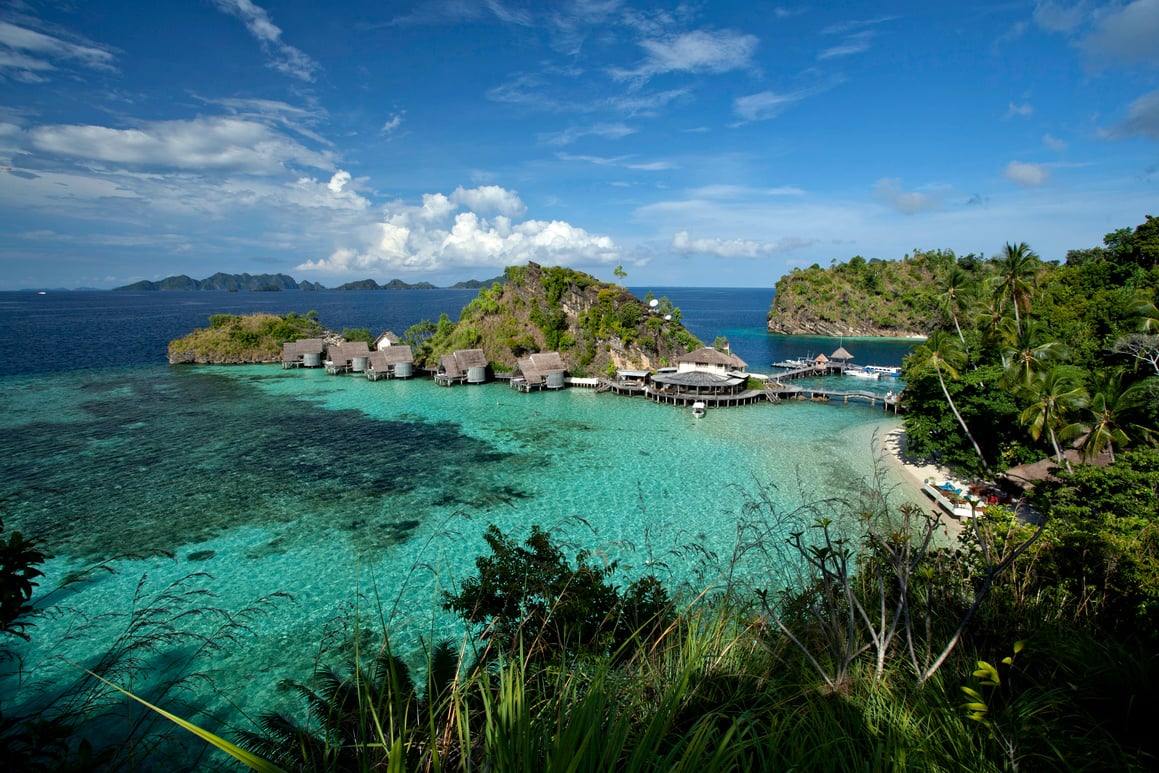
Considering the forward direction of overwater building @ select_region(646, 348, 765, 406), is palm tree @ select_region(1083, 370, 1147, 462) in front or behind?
in front

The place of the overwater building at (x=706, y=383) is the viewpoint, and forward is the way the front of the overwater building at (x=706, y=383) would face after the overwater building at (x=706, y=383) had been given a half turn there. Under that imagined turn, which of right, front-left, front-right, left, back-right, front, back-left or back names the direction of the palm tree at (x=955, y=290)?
back-right

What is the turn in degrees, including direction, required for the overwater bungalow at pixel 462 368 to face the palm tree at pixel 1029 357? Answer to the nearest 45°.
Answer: approximately 90° to its left

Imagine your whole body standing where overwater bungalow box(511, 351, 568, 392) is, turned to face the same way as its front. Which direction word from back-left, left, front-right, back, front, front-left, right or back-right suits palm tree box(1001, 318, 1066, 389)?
left

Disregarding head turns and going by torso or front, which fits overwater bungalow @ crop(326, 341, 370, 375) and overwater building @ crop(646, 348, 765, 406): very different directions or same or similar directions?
same or similar directions

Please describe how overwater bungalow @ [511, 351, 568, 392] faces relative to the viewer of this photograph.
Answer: facing the viewer and to the left of the viewer

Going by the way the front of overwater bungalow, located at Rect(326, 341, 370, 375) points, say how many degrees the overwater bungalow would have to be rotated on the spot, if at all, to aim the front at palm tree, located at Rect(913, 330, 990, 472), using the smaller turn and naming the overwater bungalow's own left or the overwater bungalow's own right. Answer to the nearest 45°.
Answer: approximately 90° to the overwater bungalow's own left

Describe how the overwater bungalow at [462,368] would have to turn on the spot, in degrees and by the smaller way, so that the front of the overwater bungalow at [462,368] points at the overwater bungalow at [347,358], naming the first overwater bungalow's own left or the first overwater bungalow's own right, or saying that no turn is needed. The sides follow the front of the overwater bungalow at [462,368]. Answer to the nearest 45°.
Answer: approximately 90° to the first overwater bungalow's own right

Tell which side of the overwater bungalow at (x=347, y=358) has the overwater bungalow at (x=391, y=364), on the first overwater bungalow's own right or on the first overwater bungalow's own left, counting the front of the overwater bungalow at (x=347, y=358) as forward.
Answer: on the first overwater bungalow's own left

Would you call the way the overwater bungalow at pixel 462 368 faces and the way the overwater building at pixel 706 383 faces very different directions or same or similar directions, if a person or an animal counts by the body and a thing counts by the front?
same or similar directions

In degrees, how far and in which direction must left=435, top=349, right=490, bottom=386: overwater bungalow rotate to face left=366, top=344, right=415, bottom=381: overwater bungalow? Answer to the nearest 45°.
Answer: approximately 90° to its right

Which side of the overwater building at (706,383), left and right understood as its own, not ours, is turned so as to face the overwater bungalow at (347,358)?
right

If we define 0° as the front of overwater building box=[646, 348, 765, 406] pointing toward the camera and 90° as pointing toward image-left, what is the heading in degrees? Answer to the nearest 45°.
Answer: approximately 0°

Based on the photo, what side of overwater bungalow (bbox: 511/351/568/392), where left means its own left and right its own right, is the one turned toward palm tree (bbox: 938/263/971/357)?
left
